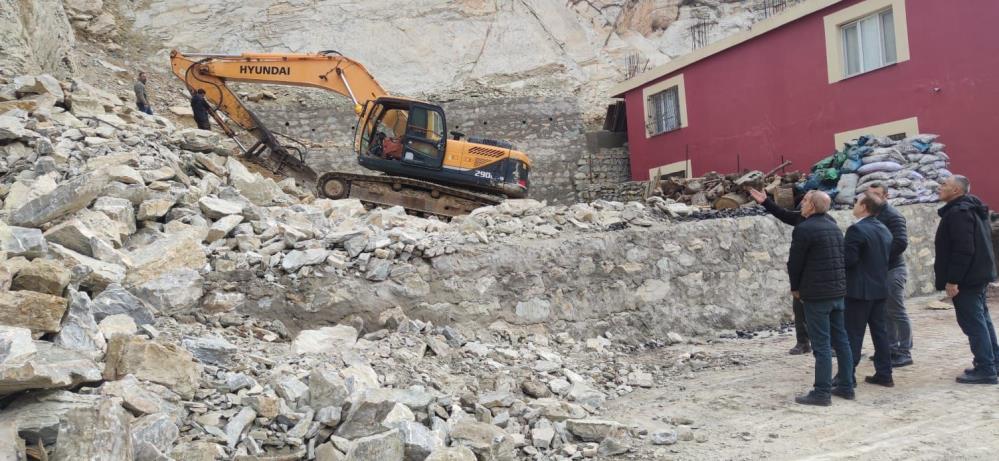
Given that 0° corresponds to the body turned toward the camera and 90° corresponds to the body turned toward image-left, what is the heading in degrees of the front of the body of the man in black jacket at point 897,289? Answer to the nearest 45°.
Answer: approximately 90°

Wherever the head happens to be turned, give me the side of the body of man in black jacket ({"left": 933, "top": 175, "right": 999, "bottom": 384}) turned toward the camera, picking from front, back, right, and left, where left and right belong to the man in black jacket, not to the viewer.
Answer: left

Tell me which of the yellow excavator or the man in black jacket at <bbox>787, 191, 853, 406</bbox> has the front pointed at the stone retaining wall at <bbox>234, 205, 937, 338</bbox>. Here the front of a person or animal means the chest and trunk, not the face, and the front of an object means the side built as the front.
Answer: the man in black jacket

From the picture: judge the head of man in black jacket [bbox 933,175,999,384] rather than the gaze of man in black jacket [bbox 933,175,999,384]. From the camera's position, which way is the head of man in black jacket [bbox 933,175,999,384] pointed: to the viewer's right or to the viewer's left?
to the viewer's left

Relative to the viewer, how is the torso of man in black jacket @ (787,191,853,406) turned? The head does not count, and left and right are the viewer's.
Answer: facing away from the viewer and to the left of the viewer

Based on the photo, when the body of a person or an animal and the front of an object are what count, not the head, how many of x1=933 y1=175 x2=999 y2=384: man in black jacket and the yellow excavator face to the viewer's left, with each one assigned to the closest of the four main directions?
2

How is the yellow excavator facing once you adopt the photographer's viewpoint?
facing to the left of the viewer

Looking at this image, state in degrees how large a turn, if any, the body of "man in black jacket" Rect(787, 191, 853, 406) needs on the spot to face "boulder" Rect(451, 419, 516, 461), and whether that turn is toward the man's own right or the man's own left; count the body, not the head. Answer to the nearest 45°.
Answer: approximately 90° to the man's own left

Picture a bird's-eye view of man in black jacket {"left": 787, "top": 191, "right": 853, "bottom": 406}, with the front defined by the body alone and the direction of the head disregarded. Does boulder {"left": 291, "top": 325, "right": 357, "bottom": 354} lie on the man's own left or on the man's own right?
on the man's own left
